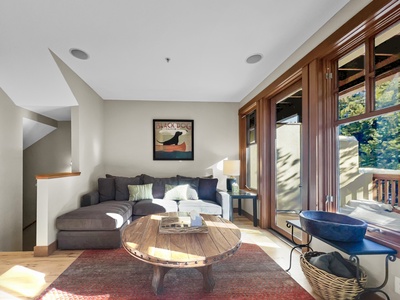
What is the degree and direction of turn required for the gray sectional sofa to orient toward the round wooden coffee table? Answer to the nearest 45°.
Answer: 0° — it already faces it

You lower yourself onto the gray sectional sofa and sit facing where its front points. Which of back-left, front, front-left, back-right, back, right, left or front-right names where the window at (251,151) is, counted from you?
left

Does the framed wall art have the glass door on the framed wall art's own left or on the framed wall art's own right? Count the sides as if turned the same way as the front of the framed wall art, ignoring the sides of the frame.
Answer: on the framed wall art's own left

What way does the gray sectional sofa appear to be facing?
toward the camera

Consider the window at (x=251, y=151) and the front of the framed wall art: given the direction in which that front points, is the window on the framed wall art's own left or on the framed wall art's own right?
on the framed wall art's own left

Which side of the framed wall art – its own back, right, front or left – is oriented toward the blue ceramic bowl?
front

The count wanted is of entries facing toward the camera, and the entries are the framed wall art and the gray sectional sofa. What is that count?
2

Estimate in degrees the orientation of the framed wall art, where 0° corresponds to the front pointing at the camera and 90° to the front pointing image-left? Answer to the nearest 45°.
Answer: approximately 0°

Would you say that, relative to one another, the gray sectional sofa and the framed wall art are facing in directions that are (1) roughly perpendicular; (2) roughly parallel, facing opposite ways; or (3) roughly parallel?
roughly parallel

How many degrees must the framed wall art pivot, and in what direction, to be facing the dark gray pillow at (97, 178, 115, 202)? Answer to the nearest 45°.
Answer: approximately 45° to its right

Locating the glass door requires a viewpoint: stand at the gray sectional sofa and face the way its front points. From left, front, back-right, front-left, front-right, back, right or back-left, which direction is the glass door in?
left

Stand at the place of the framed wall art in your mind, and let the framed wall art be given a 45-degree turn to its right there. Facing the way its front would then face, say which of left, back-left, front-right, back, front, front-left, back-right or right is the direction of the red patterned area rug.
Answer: front-left

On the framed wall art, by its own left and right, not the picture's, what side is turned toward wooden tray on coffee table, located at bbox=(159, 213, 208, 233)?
front

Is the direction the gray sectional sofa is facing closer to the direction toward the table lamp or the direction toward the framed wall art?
the table lamp
